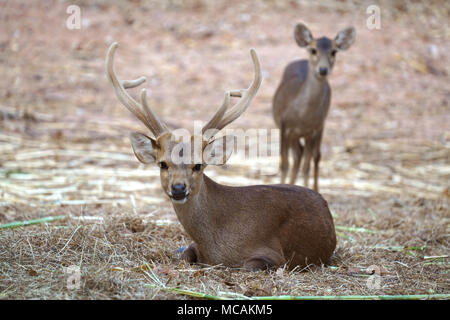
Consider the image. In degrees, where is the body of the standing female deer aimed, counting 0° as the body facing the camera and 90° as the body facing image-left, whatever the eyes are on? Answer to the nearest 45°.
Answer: approximately 315°

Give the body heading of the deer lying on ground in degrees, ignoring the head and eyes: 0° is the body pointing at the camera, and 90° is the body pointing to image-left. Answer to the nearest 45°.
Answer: approximately 45°
